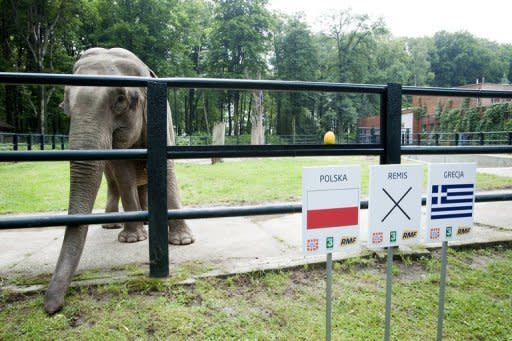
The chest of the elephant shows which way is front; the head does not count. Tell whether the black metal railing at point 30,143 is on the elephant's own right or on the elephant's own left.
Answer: on the elephant's own right

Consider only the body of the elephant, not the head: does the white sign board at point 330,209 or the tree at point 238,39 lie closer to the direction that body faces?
the white sign board

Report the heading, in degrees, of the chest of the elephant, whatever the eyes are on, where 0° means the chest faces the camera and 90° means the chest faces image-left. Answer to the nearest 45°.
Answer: approximately 45°

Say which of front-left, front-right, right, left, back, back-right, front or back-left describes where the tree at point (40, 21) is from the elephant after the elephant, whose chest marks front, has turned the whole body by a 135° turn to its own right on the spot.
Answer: front

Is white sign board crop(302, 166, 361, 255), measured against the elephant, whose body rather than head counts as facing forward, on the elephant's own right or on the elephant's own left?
on the elephant's own left

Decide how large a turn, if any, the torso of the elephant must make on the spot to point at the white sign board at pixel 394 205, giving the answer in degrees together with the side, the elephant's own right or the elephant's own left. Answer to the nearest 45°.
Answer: approximately 90° to the elephant's own left

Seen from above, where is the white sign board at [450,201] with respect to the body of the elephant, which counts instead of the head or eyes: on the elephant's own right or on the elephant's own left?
on the elephant's own left

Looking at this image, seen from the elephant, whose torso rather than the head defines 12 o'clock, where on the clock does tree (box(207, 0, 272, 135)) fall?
The tree is roughly at 5 o'clock from the elephant.
